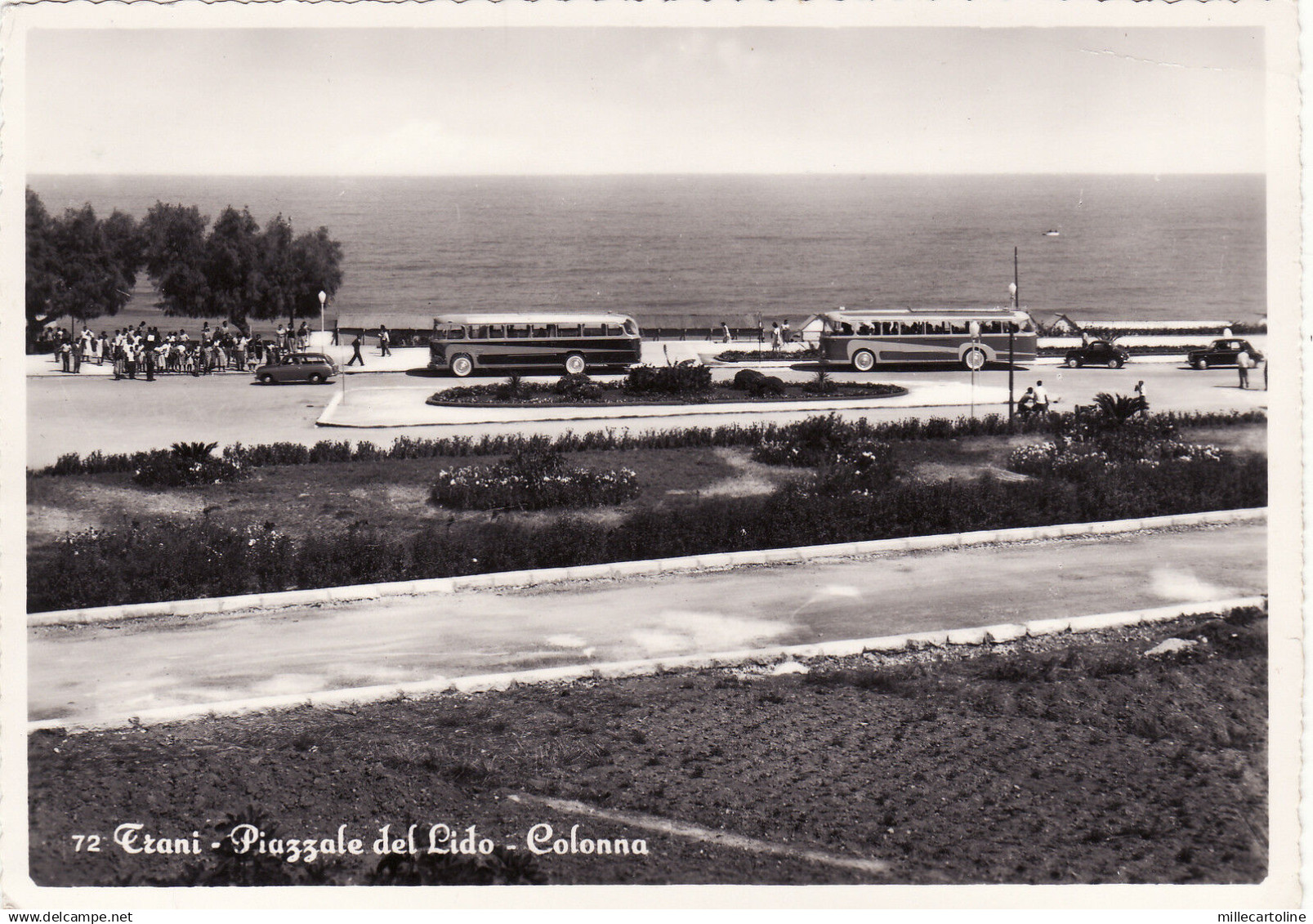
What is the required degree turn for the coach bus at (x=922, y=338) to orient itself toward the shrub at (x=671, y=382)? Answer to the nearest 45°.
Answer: approximately 45° to its left

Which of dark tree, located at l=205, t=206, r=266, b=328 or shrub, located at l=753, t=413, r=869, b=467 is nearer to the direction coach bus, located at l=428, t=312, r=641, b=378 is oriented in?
the dark tree

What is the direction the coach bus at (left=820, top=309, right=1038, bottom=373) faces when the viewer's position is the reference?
facing to the left of the viewer

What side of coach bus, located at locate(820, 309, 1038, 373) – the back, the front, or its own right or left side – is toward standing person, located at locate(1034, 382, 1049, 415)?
left

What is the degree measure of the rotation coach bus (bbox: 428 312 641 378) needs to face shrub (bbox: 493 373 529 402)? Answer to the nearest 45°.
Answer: approximately 90° to its left

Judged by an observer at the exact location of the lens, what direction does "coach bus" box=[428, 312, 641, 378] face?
facing to the left of the viewer

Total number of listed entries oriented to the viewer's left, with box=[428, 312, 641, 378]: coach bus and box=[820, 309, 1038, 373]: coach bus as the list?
2

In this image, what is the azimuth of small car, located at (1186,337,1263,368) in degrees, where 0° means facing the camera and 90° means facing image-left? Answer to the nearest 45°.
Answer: approximately 90°
